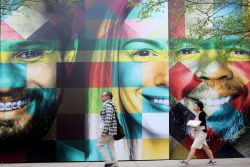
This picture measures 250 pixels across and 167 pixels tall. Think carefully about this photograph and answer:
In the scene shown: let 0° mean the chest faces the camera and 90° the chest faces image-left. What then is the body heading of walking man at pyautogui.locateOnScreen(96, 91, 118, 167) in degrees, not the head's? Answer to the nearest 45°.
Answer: approximately 90°
